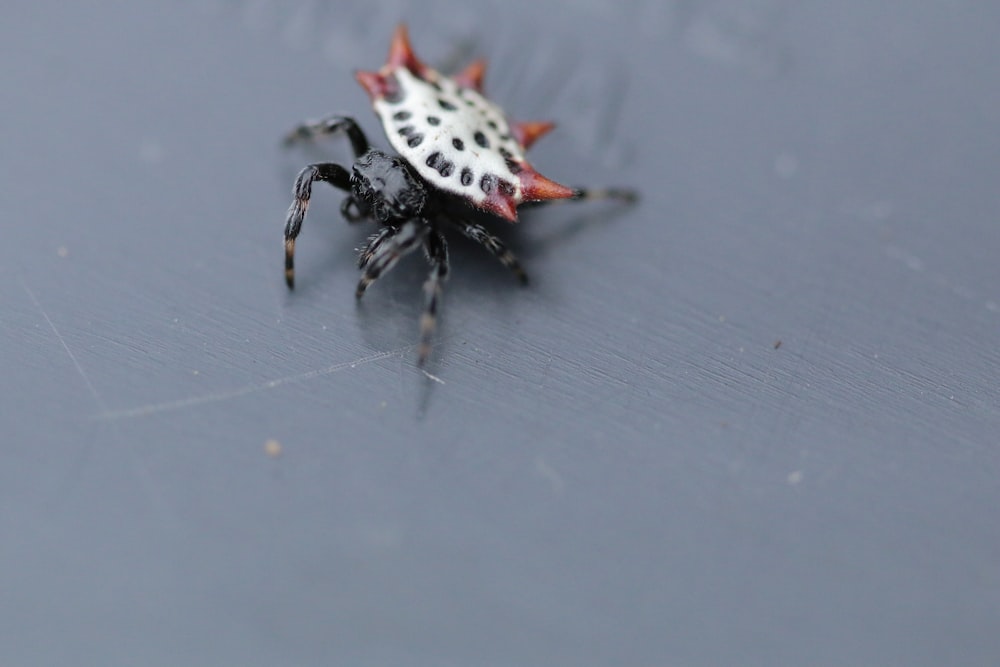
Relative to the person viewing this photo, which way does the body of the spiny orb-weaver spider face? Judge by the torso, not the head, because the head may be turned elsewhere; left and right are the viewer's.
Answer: facing the viewer and to the left of the viewer
